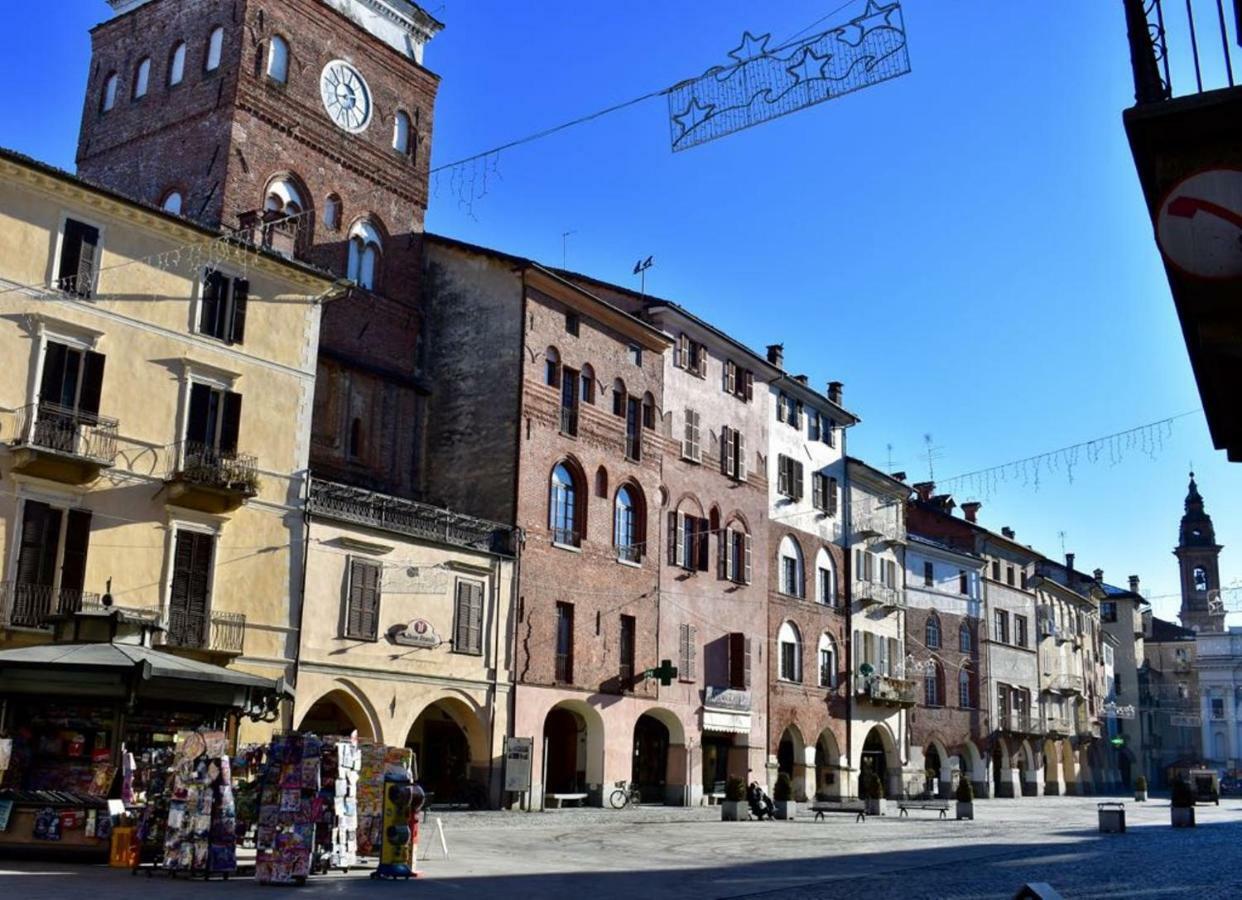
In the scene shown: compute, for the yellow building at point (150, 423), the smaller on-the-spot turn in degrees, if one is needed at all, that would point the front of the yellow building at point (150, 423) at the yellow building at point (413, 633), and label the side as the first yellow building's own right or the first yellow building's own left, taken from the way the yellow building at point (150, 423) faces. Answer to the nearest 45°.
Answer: approximately 90° to the first yellow building's own left

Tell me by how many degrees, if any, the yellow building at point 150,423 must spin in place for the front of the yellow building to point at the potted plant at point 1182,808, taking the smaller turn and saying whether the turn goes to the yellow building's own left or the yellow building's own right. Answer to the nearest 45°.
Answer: approximately 45° to the yellow building's own left

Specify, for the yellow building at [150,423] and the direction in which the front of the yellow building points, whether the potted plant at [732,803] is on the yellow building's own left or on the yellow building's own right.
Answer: on the yellow building's own left

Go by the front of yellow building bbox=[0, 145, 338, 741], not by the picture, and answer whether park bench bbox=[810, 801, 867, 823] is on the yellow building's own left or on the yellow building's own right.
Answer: on the yellow building's own left

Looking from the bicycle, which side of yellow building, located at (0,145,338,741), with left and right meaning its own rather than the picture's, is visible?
left

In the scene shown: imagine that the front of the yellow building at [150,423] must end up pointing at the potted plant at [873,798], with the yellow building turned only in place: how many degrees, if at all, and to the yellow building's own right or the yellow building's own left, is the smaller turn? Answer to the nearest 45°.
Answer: approximately 90° to the yellow building's own left

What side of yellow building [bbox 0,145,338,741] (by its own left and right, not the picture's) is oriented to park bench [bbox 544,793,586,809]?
left

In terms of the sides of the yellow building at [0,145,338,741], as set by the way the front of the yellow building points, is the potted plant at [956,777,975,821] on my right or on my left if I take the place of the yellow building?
on my left

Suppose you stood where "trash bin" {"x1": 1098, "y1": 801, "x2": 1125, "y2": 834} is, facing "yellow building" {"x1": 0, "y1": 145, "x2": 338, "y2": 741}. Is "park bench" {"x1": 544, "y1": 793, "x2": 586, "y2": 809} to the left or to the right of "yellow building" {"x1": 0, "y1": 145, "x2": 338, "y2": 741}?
right
